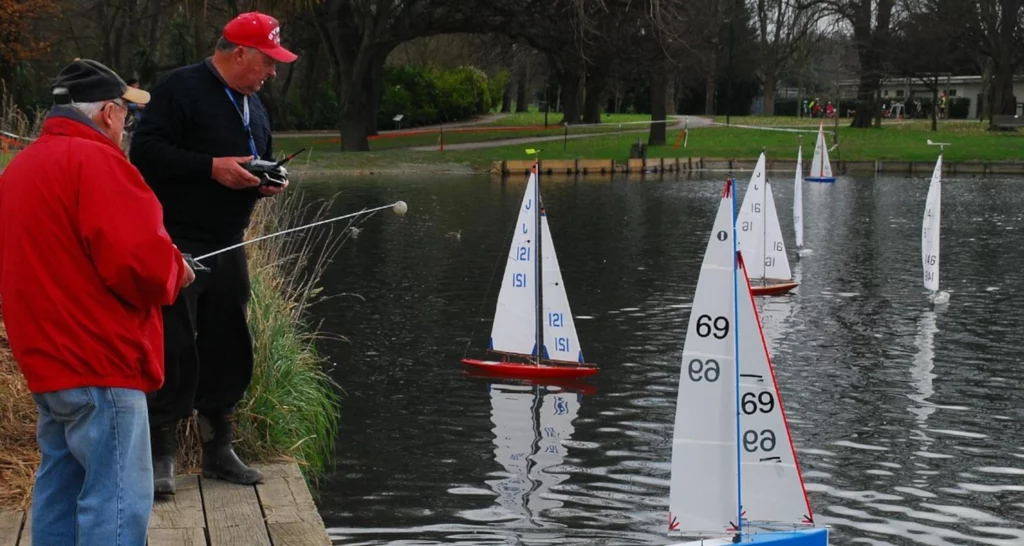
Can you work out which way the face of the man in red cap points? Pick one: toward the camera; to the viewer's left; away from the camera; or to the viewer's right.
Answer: to the viewer's right

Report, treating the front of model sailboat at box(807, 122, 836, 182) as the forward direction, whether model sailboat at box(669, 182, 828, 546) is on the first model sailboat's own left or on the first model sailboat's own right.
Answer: on the first model sailboat's own right

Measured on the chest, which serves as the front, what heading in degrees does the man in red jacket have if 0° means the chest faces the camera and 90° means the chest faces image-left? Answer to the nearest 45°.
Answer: approximately 225°

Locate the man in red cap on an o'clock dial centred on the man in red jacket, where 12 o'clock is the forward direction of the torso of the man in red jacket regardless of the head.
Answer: The man in red cap is roughly at 11 o'clock from the man in red jacket.

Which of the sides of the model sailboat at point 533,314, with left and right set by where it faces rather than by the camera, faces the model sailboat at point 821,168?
left

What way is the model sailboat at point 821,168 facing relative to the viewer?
to the viewer's right

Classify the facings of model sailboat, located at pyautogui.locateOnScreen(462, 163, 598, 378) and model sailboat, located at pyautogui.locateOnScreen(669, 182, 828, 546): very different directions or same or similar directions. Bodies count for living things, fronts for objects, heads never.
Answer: same or similar directions

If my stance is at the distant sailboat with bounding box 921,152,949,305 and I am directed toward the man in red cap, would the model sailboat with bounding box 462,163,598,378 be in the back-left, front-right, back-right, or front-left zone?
front-right

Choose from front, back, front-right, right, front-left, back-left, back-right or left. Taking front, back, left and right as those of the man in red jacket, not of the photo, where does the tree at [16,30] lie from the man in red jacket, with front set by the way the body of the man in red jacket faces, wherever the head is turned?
front-left

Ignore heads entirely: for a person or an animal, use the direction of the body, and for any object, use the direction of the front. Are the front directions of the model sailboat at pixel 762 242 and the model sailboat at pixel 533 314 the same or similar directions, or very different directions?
same or similar directions
